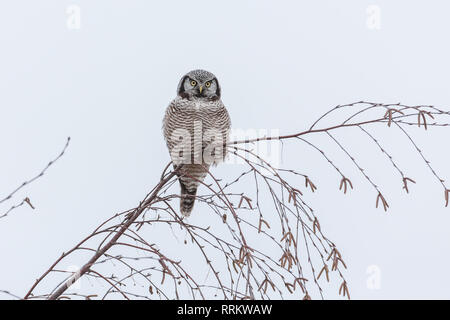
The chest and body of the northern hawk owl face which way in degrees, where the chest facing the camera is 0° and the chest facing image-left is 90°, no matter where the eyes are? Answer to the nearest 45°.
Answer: approximately 0°
